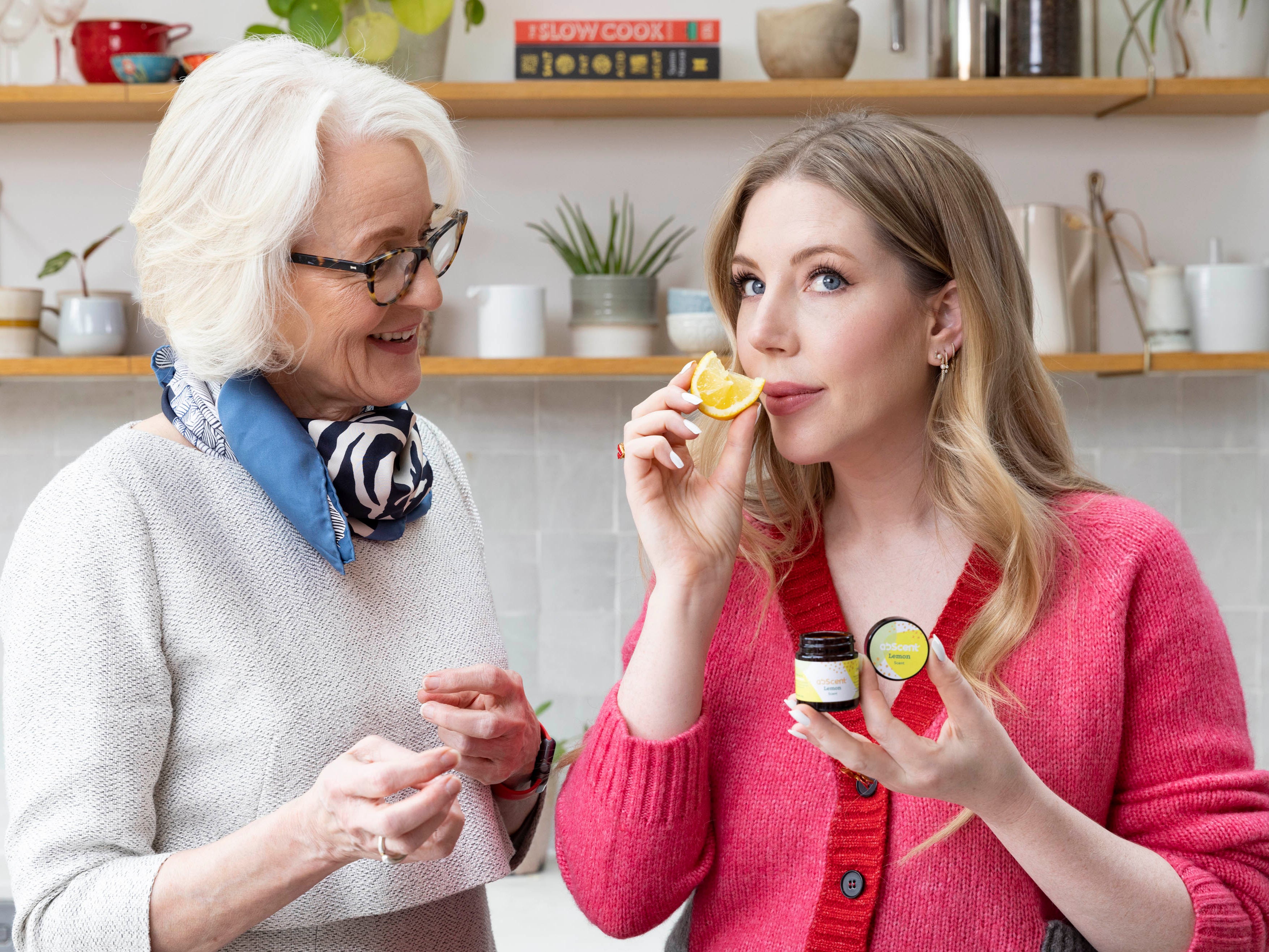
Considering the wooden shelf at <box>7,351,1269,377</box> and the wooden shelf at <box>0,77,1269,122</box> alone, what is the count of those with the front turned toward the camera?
2

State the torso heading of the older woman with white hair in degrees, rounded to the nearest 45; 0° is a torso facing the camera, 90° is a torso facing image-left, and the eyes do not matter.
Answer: approximately 315°

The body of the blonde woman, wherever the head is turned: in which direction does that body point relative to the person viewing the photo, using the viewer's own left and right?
facing the viewer and to the left of the viewer

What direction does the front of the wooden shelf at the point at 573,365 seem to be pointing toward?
toward the camera

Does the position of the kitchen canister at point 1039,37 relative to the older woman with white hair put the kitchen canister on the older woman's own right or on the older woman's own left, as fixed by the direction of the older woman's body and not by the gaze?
on the older woman's own left

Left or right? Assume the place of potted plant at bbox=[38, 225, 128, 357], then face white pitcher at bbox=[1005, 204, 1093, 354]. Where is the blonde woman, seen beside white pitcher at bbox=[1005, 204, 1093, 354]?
right

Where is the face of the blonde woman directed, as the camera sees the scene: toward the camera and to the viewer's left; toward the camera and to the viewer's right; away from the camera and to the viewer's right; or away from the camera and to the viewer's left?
toward the camera and to the viewer's left

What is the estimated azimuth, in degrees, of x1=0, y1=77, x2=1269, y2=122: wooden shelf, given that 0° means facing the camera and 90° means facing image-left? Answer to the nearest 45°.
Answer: approximately 0°

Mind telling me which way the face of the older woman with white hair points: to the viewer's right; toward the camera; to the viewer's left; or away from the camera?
to the viewer's right

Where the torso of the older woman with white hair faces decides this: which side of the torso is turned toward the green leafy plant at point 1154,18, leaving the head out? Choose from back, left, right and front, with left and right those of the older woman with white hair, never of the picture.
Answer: left
